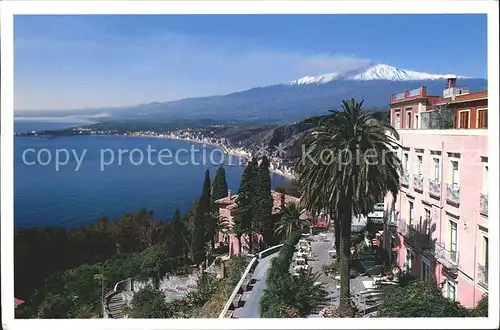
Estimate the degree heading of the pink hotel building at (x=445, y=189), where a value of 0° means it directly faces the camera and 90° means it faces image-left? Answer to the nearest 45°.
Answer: approximately 45°

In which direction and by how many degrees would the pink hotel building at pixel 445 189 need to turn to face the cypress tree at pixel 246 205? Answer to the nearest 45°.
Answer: approximately 45° to its right

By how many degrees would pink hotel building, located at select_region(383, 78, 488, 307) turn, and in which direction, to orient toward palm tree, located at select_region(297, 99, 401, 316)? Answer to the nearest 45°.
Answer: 0° — it already faces it
